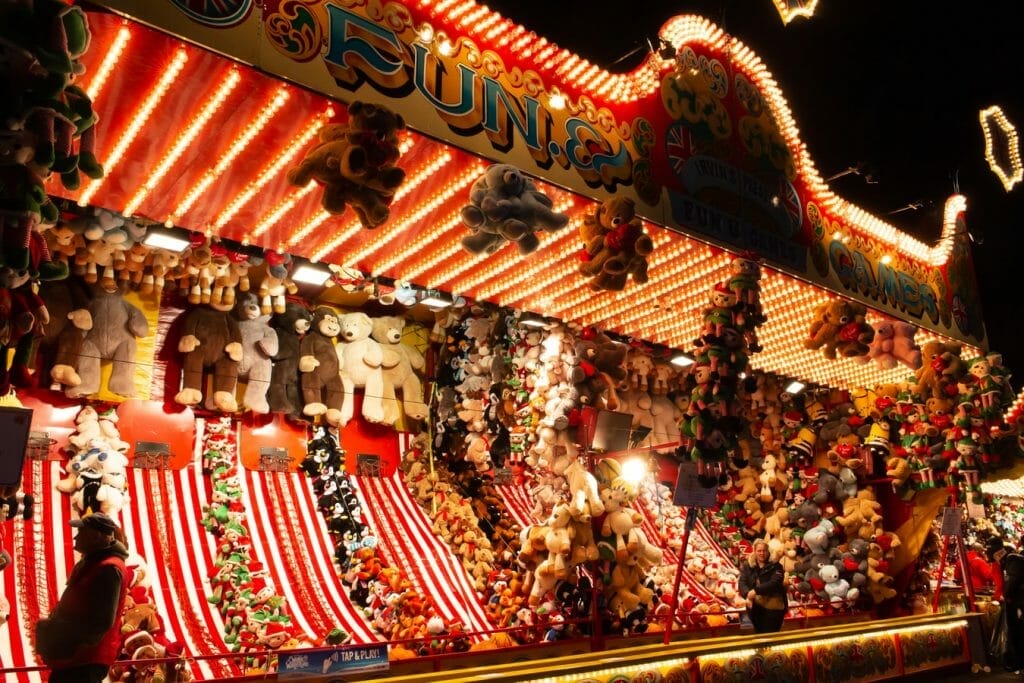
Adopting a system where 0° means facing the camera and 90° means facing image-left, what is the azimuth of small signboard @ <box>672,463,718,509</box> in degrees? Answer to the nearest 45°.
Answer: approximately 0°

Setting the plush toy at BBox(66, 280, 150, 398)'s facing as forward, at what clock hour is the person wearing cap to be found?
The person wearing cap is roughly at 12 o'clock from the plush toy.

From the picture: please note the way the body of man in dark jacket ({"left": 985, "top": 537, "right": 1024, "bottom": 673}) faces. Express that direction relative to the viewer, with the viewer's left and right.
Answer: facing to the left of the viewer
